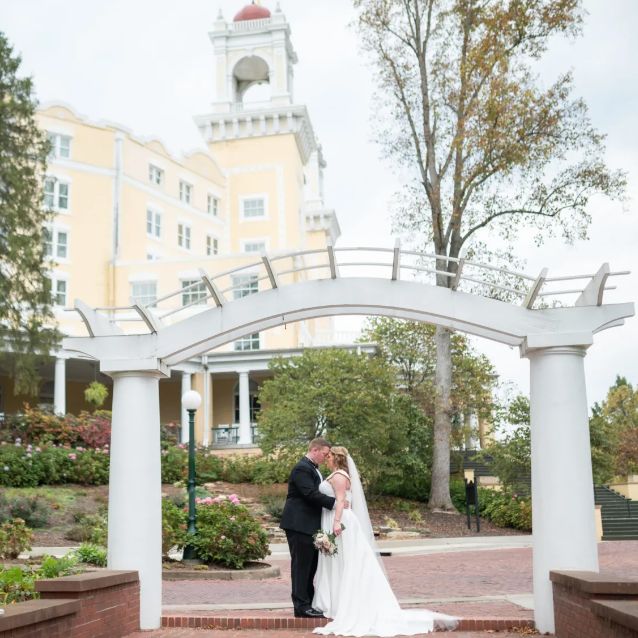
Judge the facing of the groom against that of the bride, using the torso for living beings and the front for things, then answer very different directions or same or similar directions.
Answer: very different directions

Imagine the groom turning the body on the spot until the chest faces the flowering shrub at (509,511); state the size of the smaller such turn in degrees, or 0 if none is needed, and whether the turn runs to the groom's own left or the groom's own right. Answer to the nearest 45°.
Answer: approximately 90° to the groom's own left

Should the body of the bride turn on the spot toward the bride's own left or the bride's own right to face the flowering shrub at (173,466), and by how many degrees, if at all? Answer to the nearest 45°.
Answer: approximately 90° to the bride's own right

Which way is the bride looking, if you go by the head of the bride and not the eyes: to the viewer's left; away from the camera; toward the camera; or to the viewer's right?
to the viewer's left

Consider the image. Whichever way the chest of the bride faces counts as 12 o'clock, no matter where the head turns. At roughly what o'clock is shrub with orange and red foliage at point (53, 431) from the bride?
The shrub with orange and red foliage is roughly at 2 o'clock from the bride.

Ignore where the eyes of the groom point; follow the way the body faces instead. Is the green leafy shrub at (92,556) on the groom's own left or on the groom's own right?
on the groom's own left

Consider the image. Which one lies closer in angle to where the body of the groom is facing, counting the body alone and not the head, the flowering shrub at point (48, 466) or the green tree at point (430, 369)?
the green tree

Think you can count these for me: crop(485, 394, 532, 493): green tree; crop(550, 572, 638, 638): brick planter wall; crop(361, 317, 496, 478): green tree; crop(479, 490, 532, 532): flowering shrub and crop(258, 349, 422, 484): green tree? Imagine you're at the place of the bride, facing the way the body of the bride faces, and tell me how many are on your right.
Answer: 4

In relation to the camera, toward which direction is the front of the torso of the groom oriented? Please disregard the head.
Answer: to the viewer's right

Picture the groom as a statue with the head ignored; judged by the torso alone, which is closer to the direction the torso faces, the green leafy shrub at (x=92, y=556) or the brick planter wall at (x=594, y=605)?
the brick planter wall

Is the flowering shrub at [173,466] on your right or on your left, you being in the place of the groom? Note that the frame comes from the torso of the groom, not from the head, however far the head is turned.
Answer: on your left

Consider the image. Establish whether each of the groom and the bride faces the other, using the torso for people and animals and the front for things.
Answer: yes

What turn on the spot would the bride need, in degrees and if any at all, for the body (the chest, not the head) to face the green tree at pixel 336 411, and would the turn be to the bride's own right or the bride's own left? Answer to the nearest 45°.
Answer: approximately 90° to the bride's own right

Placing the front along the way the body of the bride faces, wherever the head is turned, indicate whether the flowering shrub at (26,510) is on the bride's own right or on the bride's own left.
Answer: on the bride's own right

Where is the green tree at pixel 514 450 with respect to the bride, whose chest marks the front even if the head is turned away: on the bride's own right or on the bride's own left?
on the bride's own right

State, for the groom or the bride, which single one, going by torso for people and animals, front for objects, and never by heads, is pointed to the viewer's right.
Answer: the groom

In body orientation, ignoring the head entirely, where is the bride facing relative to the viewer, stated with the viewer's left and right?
facing to the left of the viewer
